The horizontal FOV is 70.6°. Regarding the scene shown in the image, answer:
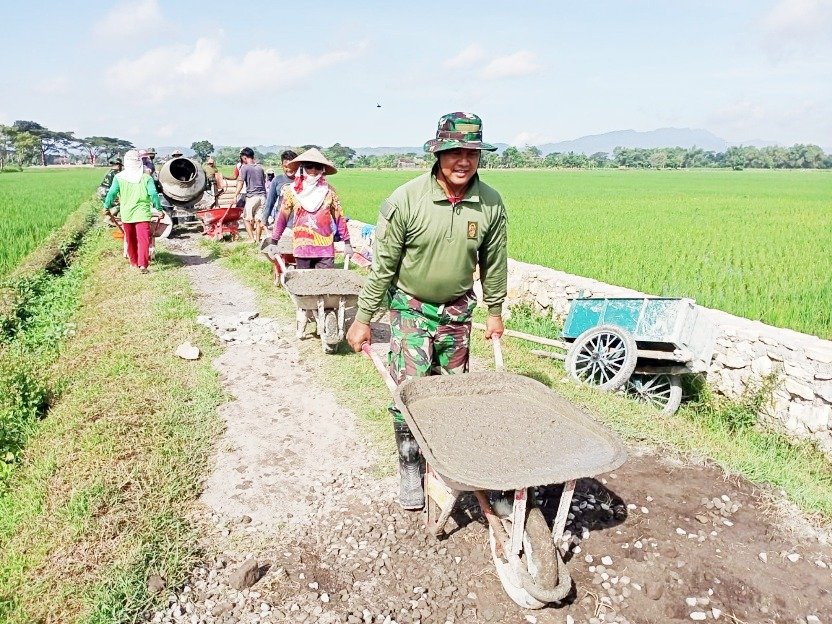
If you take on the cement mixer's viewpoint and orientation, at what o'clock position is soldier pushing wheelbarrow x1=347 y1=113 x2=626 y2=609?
The soldier pushing wheelbarrow is roughly at 12 o'clock from the cement mixer.

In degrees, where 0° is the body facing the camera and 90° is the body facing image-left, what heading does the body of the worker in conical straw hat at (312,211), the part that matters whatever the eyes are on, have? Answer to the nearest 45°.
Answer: approximately 0°

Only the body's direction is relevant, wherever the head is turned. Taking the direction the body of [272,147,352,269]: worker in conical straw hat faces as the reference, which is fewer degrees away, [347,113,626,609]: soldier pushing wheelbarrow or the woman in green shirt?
the soldier pushing wheelbarrow

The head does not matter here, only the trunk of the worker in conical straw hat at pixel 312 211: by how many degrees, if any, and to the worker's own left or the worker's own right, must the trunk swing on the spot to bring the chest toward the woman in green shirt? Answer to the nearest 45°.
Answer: approximately 135° to the worker's own right

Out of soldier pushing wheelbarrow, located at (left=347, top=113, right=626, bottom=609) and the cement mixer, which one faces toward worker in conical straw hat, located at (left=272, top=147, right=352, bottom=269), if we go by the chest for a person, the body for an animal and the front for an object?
the cement mixer

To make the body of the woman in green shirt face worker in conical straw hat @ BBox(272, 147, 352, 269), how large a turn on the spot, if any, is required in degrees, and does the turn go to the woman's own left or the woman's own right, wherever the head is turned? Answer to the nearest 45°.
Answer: approximately 135° to the woman's own right

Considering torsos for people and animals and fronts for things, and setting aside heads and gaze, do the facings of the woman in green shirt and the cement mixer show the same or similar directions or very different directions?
very different directions

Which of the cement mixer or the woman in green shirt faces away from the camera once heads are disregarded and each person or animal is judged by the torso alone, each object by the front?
the woman in green shirt
